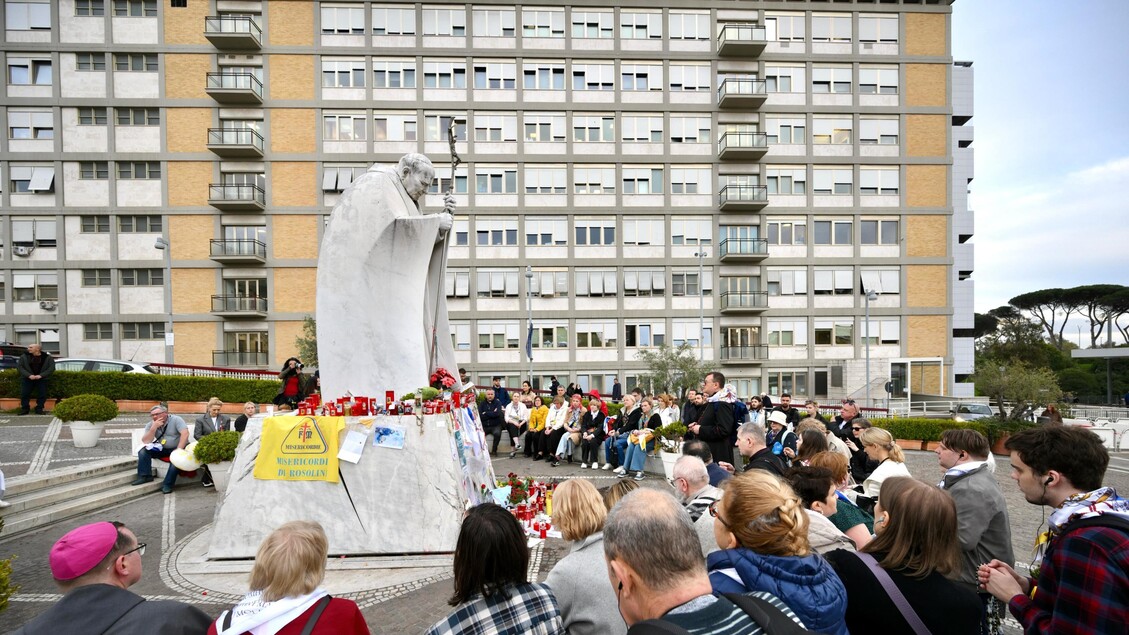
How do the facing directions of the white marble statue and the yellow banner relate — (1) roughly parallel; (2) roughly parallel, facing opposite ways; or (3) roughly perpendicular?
roughly perpendicular

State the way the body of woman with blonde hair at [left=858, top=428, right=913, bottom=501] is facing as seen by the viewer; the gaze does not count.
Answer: to the viewer's left

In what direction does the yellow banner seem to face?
toward the camera

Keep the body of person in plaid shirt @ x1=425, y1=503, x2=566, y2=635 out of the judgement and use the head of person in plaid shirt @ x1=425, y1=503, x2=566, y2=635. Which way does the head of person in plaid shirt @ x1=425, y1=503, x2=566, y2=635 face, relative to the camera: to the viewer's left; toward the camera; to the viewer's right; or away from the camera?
away from the camera

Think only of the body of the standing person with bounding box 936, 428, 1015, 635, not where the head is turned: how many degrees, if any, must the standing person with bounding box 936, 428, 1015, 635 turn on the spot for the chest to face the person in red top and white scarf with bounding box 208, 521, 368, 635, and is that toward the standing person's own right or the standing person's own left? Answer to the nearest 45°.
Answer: approximately 45° to the standing person's own left

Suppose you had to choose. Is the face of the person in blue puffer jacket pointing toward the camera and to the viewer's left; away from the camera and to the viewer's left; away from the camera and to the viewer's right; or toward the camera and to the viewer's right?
away from the camera and to the viewer's left

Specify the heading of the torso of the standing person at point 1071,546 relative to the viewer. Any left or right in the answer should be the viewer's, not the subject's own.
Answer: facing to the left of the viewer

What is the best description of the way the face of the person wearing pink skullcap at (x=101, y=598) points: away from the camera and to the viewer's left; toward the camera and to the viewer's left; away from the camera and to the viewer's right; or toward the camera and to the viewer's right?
away from the camera and to the viewer's right

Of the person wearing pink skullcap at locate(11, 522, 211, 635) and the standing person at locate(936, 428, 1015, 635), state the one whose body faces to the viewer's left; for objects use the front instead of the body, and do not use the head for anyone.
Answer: the standing person at locate(936, 428, 1015, 635)

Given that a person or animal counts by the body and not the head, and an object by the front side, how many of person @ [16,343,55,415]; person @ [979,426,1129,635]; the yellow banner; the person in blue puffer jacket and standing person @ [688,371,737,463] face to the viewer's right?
0

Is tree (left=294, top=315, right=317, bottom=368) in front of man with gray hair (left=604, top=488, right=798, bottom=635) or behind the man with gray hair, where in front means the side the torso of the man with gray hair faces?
in front

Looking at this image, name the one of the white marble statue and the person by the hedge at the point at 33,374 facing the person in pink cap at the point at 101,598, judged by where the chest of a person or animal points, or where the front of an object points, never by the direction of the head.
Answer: the person by the hedge at the point at 33,374

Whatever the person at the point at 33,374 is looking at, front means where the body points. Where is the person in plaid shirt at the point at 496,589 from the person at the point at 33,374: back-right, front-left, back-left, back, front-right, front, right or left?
front

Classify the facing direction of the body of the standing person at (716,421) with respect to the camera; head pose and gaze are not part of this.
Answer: to the viewer's left

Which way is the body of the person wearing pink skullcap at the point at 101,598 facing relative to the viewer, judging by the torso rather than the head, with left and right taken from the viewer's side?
facing away from the viewer and to the right of the viewer

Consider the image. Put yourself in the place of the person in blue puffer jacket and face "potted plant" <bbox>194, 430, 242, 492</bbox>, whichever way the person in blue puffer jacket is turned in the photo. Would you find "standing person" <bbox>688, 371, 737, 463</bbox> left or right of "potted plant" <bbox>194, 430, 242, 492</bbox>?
right

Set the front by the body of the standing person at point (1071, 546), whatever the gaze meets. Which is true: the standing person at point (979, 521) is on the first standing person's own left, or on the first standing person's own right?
on the first standing person's own right

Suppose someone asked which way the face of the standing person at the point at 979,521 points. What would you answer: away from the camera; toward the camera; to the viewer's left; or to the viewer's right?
to the viewer's left
